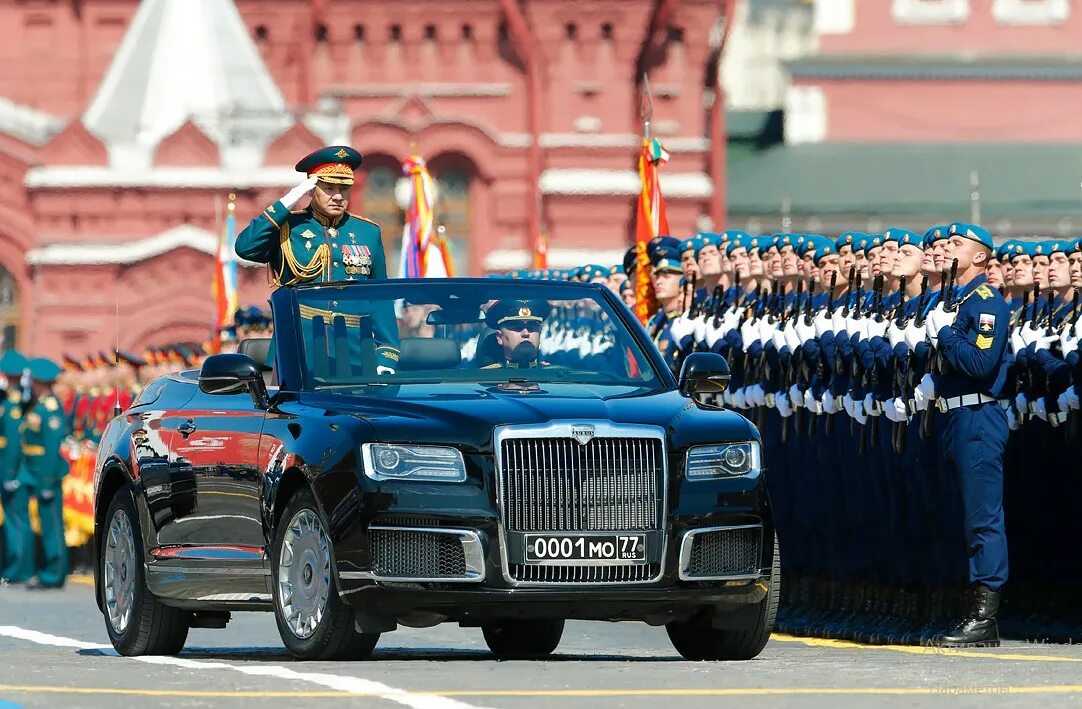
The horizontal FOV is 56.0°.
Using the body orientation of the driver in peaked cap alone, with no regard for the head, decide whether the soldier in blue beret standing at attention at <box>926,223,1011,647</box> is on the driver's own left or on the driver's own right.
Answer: on the driver's own left

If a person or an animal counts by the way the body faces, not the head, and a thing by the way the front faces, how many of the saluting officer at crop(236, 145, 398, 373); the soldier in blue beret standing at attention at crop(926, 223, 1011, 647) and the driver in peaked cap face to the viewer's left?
1

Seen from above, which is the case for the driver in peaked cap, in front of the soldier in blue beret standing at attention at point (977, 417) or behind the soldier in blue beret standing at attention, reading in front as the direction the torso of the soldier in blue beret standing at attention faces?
in front

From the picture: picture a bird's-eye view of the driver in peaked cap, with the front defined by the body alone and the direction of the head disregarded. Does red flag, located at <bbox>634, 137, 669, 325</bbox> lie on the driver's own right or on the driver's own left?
on the driver's own left

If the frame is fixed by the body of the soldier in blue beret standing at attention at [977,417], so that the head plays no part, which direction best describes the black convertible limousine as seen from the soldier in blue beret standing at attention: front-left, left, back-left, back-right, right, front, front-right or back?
front-left

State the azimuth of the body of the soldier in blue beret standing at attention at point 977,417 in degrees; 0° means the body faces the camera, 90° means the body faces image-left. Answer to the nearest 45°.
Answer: approximately 90°

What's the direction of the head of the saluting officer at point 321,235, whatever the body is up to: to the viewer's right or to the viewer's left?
to the viewer's right

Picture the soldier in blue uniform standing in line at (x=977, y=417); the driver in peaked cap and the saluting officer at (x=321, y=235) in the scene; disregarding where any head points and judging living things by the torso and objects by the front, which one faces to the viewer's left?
the soldier in blue uniform standing in line at (x=977, y=417)

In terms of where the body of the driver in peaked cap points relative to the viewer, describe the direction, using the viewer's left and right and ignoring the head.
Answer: facing the viewer and to the right of the viewer

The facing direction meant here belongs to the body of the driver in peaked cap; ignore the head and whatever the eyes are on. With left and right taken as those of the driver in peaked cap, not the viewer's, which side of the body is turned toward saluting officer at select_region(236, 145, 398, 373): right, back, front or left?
back
